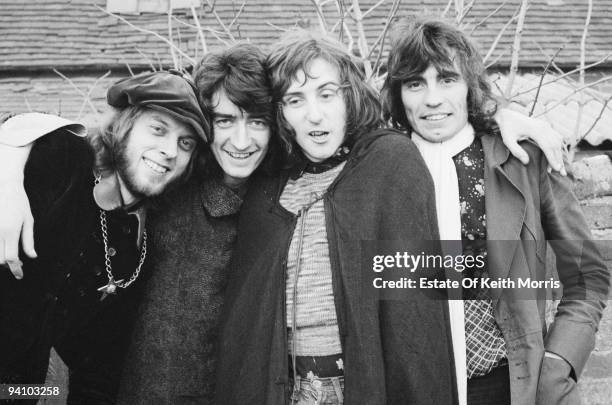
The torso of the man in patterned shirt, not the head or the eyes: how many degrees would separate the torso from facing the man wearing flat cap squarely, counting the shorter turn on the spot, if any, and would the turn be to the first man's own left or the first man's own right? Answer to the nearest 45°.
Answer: approximately 45° to the first man's own right

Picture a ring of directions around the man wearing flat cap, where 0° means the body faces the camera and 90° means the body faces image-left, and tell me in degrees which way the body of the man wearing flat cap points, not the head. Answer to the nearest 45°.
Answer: approximately 315°

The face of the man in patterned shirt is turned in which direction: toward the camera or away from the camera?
toward the camera

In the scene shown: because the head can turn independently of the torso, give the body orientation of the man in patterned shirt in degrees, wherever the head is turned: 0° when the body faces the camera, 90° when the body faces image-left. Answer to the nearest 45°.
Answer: approximately 45°
